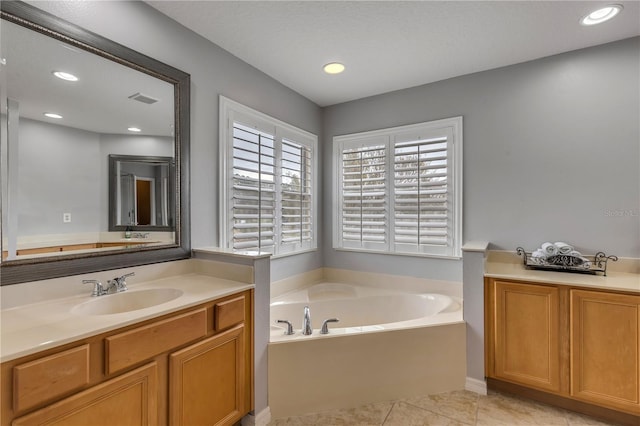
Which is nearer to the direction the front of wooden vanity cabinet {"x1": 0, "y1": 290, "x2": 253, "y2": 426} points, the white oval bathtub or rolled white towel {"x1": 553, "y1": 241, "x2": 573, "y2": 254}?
the rolled white towel

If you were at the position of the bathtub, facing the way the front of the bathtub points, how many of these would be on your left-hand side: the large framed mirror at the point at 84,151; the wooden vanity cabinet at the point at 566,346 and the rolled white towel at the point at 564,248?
2

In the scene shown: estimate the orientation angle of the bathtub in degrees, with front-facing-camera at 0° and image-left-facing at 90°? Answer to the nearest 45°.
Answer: approximately 0°

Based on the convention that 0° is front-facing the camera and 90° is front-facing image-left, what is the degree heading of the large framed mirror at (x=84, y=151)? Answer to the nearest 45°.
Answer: approximately 315°

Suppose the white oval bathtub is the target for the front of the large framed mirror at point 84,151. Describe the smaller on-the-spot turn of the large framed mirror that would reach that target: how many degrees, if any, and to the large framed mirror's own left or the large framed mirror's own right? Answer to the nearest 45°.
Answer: approximately 45° to the large framed mirror's own left

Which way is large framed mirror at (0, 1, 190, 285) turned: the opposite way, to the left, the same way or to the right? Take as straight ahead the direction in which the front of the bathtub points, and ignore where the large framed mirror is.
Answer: to the left

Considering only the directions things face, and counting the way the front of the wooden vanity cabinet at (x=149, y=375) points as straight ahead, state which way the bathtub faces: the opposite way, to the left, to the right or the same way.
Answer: to the right

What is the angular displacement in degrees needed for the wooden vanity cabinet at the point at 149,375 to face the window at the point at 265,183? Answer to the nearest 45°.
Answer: approximately 90° to its left
